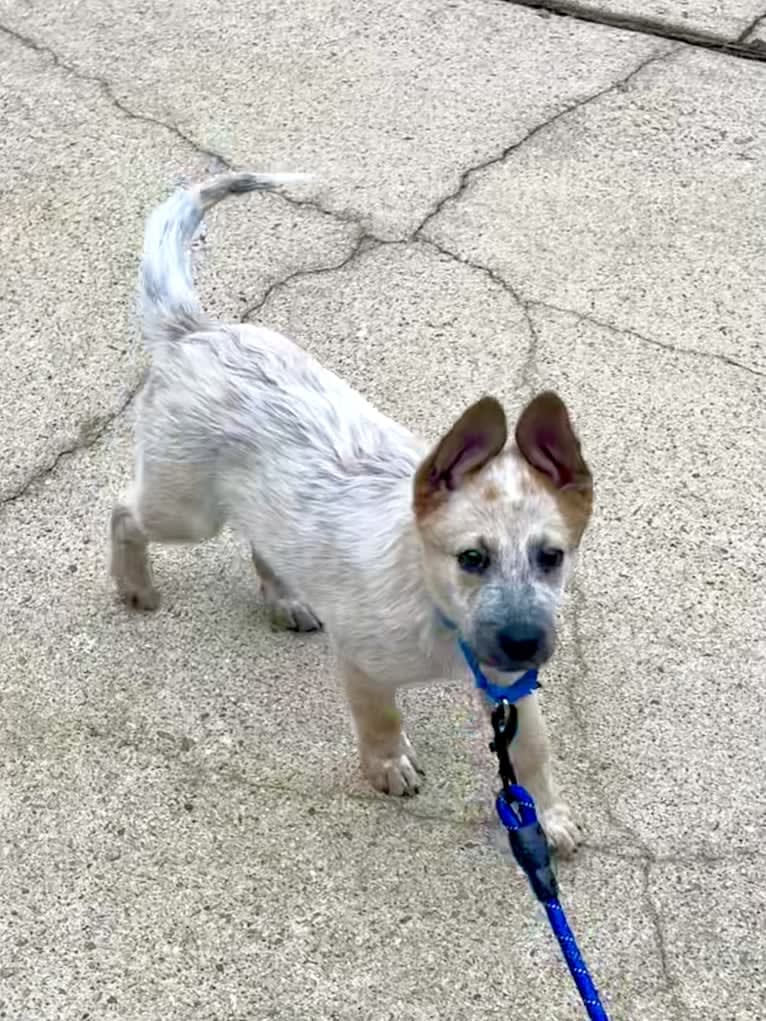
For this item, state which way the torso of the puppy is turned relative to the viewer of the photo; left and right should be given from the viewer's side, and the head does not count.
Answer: facing the viewer and to the right of the viewer
